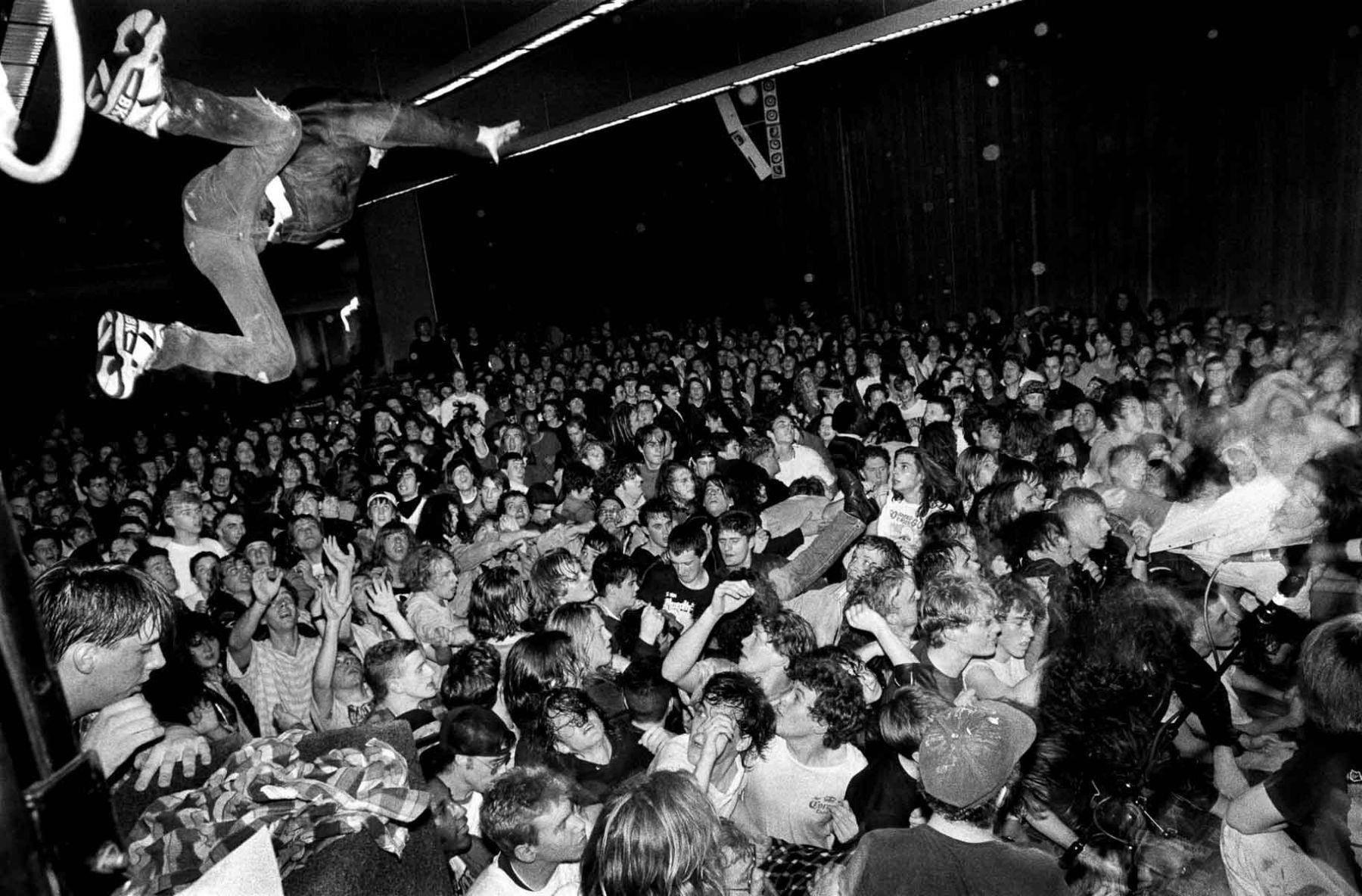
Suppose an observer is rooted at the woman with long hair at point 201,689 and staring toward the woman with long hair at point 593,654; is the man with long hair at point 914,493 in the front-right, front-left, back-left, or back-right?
front-left

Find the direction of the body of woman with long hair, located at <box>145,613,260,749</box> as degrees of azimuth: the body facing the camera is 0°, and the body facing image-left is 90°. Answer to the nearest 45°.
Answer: approximately 315°

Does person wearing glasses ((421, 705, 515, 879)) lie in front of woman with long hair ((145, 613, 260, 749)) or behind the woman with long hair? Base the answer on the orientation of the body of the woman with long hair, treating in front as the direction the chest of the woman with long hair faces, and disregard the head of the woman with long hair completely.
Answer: in front

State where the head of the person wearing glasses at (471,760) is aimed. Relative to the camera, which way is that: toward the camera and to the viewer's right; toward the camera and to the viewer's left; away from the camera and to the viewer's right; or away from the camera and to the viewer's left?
toward the camera and to the viewer's right

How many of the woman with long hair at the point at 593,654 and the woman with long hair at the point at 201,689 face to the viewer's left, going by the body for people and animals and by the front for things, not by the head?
0

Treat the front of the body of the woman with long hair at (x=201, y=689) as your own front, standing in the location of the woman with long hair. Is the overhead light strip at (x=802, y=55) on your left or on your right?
on your left
